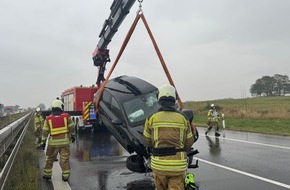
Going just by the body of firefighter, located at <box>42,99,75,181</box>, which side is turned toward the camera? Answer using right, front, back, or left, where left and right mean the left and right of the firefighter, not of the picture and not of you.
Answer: back

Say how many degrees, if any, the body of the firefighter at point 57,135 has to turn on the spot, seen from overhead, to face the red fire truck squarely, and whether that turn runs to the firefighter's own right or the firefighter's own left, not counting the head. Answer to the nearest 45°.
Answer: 0° — they already face it

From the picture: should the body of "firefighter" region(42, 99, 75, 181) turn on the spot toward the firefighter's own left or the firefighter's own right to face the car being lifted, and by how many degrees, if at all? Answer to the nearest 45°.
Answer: approximately 90° to the firefighter's own right
